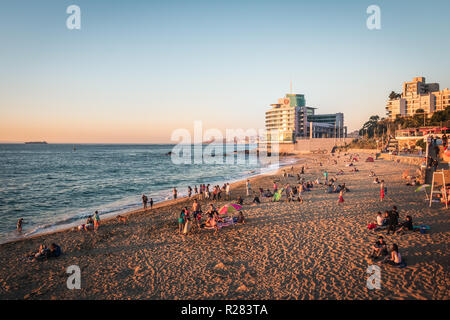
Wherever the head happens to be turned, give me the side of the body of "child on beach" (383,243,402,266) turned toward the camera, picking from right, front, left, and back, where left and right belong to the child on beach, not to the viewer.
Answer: left

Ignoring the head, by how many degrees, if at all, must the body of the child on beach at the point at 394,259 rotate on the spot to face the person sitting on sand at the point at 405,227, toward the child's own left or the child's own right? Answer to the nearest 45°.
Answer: approximately 90° to the child's own right
